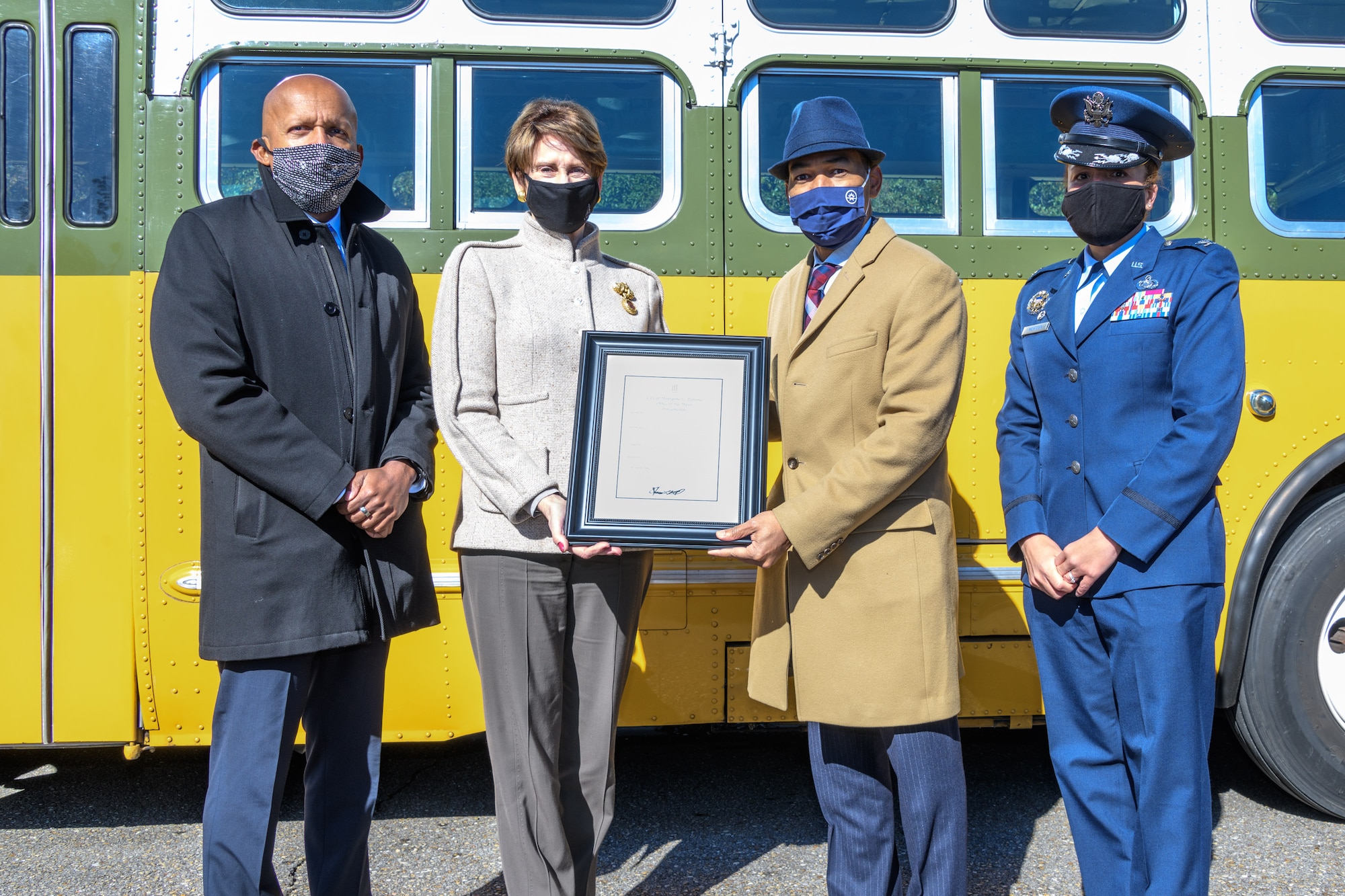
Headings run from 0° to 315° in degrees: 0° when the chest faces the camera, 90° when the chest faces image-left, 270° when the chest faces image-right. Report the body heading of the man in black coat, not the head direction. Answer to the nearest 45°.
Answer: approximately 315°

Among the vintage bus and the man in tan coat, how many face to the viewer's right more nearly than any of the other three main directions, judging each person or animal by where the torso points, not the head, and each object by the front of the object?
1

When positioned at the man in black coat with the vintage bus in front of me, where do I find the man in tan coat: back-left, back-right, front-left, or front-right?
front-right

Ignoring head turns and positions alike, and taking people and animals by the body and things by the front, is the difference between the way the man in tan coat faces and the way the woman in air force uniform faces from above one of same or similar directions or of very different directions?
same or similar directions

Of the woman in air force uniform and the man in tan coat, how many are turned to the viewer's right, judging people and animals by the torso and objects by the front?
0

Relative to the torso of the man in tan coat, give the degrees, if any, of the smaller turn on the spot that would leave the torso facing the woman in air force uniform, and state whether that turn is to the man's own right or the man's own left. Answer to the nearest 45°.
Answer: approximately 135° to the man's own left

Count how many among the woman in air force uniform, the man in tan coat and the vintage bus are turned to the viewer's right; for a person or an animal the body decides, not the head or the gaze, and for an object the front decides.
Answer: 1

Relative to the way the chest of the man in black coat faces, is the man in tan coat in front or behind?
in front

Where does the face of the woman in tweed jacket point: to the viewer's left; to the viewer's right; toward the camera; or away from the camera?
toward the camera

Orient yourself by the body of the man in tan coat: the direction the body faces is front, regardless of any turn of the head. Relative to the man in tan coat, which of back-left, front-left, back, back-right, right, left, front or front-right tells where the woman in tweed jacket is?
front-right
